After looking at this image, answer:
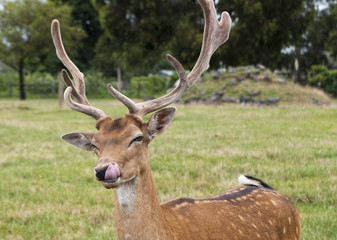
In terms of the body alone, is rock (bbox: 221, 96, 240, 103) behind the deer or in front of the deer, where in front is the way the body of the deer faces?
behind

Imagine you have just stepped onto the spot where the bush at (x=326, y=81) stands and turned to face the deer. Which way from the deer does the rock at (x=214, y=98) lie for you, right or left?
right

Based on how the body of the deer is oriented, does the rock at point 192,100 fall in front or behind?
behind

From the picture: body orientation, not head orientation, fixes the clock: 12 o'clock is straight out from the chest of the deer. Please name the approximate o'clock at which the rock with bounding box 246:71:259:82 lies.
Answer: The rock is roughly at 5 o'clock from the deer.

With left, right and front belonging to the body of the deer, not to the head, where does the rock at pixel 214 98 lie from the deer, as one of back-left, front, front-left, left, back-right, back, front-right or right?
back-right

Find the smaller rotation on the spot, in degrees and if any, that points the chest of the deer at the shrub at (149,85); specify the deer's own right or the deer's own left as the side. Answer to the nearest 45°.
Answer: approximately 135° to the deer's own right

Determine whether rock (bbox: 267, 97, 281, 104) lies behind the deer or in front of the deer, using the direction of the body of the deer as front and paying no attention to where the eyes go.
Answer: behind

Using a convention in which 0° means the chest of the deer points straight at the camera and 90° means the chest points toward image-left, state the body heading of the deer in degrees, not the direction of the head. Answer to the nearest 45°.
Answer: approximately 45°
